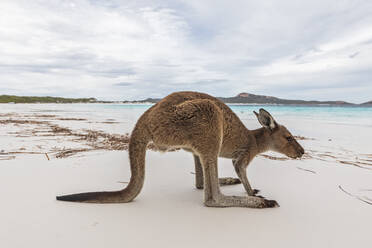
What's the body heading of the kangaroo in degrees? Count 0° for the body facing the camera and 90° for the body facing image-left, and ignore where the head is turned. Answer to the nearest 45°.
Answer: approximately 270°
